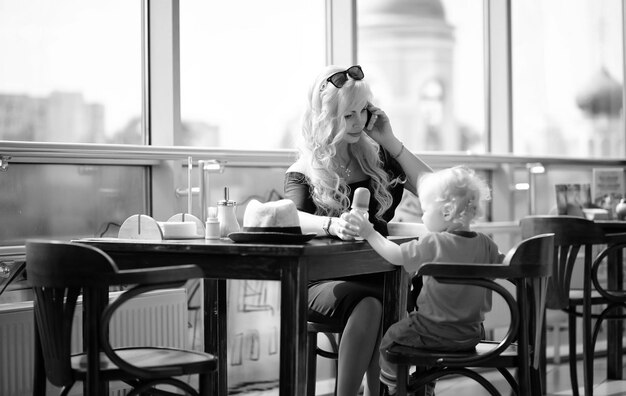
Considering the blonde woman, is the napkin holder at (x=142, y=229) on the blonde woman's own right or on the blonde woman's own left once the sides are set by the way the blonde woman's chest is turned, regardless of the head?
on the blonde woman's own right

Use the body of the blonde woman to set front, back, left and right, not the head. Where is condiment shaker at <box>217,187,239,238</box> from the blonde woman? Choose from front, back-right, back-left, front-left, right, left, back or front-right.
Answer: right

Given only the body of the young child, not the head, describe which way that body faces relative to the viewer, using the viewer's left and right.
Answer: facing away from the viewer and to the left of the viewer

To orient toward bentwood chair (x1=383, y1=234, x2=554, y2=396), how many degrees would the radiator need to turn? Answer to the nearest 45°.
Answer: approximately 45° to its left

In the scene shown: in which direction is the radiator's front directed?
toward the camera

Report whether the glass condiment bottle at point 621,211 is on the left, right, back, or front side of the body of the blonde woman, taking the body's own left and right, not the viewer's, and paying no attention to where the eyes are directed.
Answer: left

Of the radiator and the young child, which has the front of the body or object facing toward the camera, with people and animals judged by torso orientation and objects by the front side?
the radiator

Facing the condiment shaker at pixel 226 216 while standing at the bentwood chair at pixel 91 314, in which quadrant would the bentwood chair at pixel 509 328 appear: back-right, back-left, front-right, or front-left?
front-right

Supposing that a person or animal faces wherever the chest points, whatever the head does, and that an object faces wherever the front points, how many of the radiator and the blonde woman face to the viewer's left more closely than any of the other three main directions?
0

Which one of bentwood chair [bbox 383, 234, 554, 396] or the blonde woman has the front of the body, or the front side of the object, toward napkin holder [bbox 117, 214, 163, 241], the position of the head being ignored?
the bentwood chair

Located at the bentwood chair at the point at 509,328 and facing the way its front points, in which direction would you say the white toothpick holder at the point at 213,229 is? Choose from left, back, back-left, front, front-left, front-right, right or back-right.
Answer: front

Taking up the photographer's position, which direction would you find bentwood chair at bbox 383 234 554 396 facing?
facing to the left of the viewer

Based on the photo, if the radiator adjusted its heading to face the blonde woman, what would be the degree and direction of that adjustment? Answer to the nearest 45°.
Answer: approximately 45° to its left

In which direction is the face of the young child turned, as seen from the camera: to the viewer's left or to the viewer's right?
to the viewer's left

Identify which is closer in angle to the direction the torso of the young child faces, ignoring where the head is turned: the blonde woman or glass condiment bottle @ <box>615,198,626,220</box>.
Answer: the blonde woman
